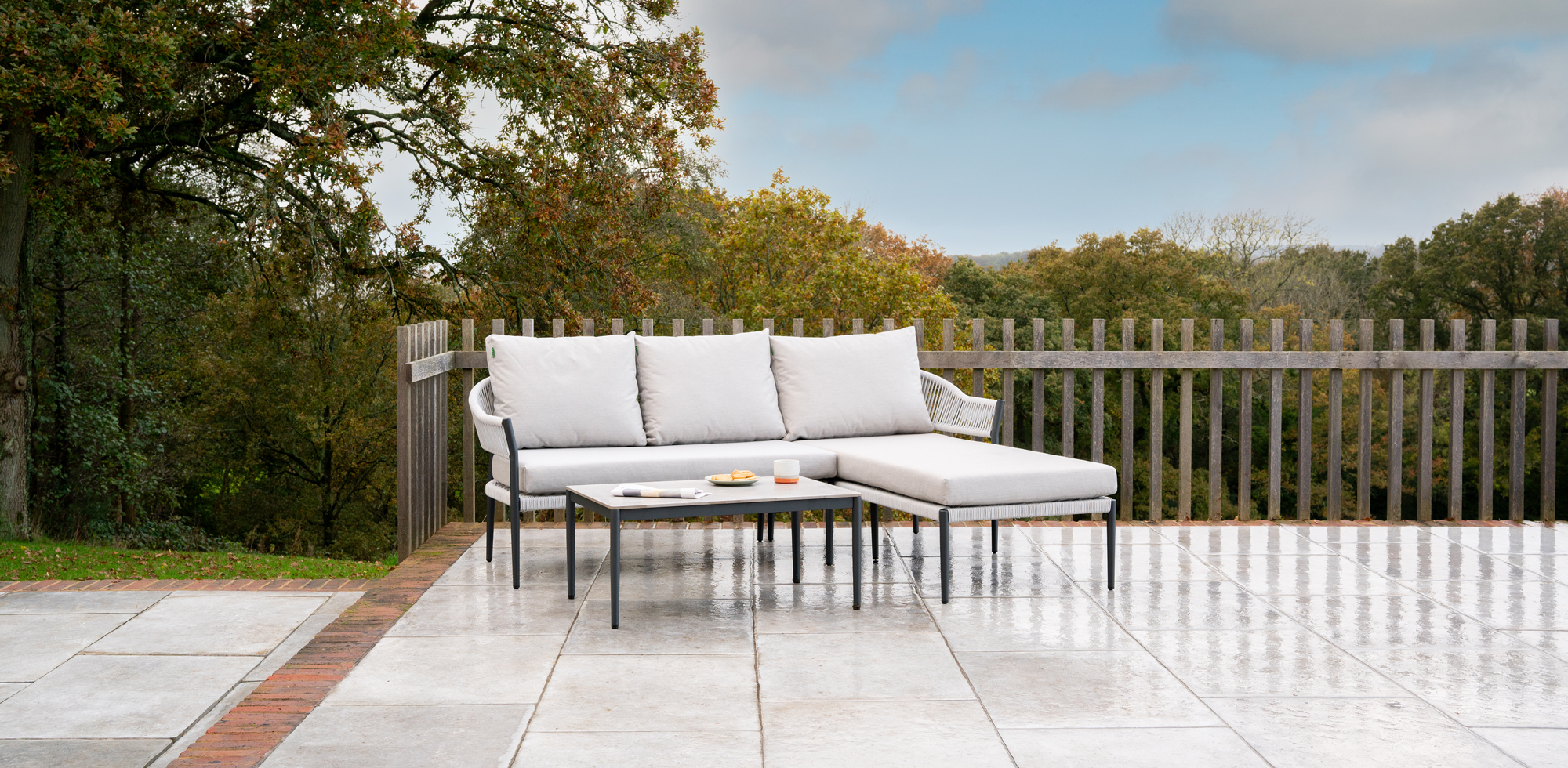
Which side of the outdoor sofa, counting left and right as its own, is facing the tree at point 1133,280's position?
back

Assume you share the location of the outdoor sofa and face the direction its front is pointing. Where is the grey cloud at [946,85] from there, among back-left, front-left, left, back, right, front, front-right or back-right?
back

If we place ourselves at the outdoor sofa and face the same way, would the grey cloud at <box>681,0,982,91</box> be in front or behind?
behind

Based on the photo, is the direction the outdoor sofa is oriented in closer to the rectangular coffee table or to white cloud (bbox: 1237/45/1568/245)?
the rectangular coffee table

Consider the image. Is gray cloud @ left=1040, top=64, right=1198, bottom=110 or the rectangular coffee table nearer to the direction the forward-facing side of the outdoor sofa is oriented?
the rectangular coffee table

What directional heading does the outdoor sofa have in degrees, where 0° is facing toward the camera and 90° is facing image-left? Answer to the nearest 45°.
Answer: approximately 0°

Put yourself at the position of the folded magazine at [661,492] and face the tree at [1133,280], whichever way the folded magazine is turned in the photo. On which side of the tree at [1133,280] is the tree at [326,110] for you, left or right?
left

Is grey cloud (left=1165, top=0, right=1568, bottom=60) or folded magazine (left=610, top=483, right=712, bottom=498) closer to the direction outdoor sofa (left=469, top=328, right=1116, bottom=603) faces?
the folded magazine

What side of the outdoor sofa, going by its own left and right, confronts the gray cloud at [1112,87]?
back

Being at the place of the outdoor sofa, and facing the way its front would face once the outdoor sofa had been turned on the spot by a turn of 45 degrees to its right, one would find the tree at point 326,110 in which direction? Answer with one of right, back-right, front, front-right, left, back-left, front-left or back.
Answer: right

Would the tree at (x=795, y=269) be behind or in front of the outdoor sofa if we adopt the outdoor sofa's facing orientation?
behind

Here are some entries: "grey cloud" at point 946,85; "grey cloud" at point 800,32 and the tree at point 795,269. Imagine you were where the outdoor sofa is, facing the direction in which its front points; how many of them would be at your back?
3

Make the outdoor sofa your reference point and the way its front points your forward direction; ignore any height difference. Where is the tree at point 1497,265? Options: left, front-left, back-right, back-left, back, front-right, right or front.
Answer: back-left
